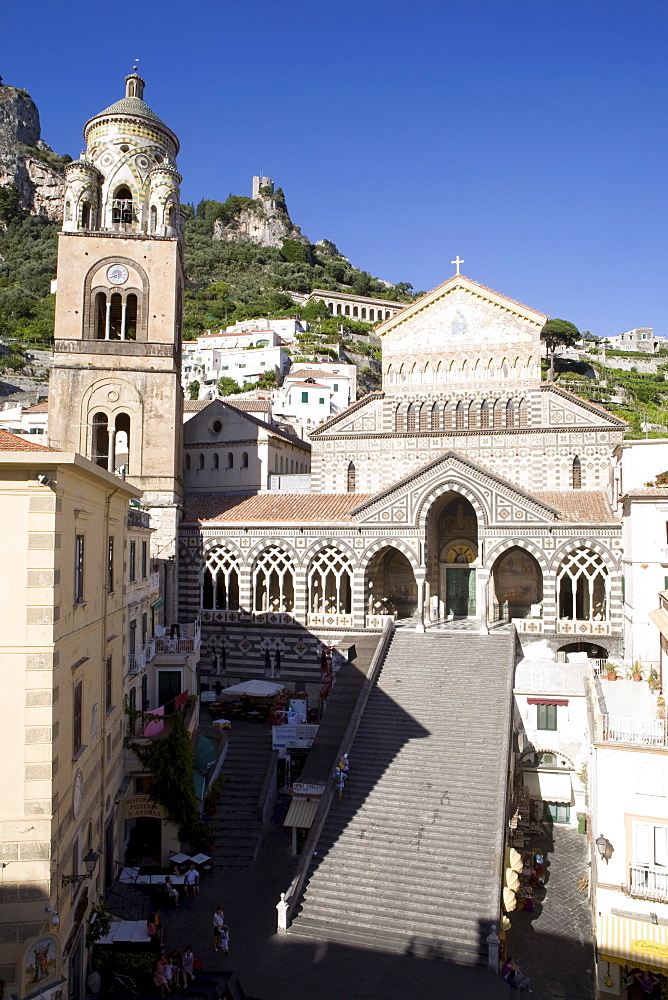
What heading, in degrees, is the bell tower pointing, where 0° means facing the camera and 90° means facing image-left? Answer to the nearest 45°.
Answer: approximately 0°

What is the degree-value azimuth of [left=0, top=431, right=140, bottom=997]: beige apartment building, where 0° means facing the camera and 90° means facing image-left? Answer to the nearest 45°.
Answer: approximately 270°

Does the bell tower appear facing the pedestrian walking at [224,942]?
yes

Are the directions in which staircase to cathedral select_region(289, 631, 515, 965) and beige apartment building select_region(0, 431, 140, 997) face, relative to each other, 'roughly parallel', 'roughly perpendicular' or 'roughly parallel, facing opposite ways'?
roughly perpendicular
